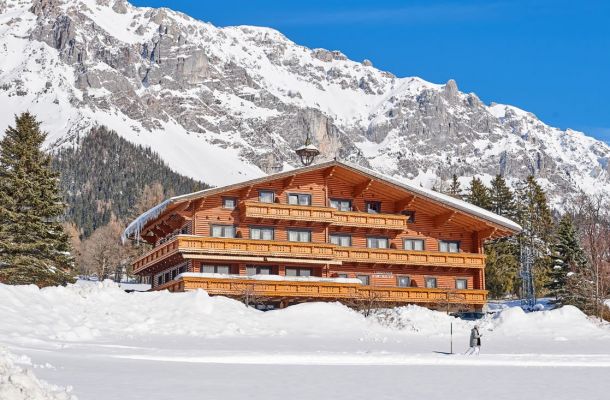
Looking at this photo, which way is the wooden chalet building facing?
toward the camera

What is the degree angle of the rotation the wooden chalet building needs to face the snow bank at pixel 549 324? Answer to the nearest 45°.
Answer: approximately 45° to its left

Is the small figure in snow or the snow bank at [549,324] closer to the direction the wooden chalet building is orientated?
the small figure in snow

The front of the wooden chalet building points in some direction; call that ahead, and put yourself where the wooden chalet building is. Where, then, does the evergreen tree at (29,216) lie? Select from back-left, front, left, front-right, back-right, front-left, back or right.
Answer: right

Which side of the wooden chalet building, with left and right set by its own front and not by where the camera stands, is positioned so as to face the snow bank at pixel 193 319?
front

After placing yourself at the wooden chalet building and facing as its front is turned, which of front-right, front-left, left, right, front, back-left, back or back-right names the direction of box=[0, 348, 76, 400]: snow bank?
front
